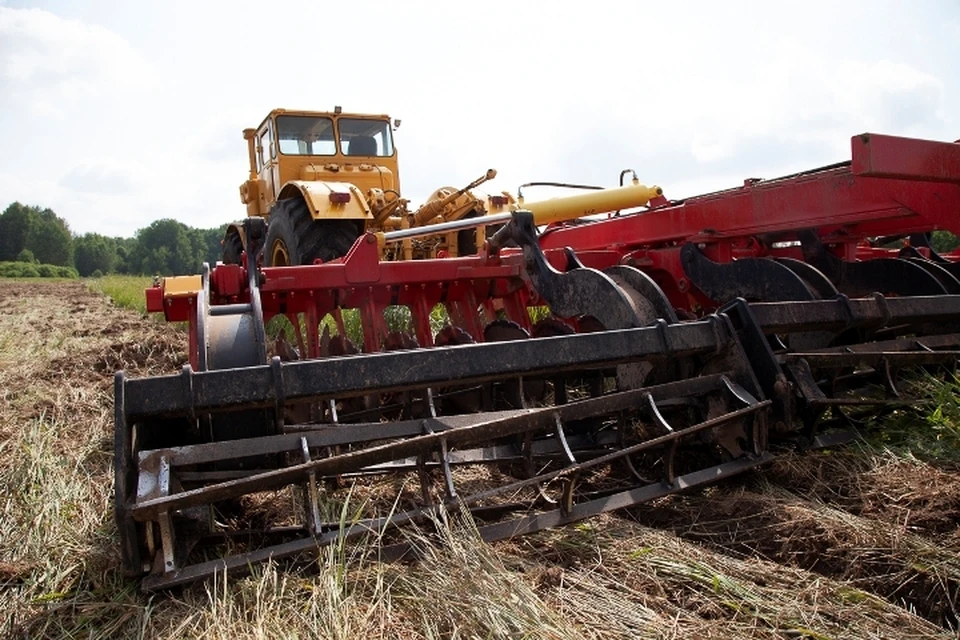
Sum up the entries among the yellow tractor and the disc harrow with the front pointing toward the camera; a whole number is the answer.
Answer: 0

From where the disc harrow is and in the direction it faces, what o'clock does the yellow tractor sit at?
The yellow tractor is roughly at 1 o'clock from the disc harrow.

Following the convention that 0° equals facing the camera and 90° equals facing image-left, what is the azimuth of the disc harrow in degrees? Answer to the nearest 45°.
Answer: approximately 135°

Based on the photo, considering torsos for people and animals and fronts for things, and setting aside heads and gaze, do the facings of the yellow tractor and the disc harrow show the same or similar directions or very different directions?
same or similar directions

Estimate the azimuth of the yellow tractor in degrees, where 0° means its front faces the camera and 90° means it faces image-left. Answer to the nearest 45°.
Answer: approximately 135°
